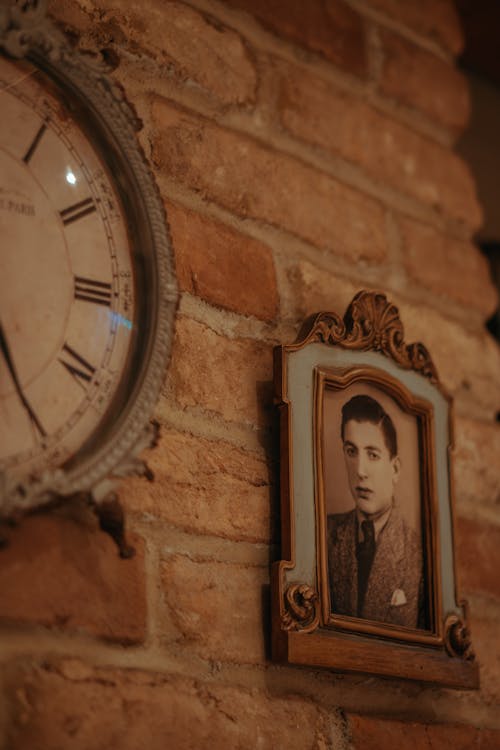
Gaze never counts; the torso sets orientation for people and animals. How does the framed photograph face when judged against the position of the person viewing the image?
facing the viewer and to the right of the viewer
